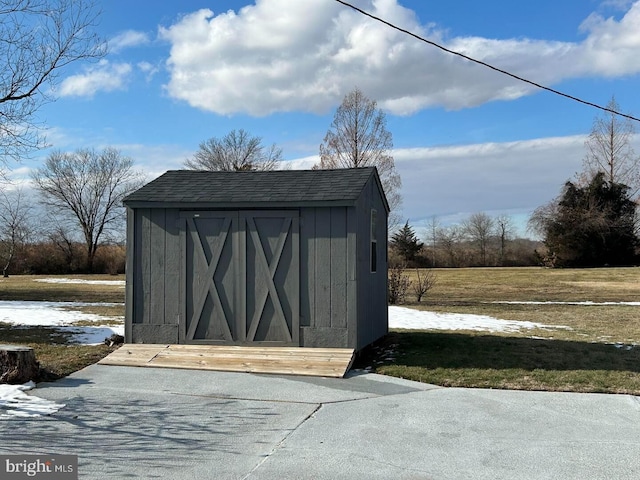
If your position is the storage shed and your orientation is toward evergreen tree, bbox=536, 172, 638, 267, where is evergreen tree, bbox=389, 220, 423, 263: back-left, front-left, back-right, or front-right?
front-left

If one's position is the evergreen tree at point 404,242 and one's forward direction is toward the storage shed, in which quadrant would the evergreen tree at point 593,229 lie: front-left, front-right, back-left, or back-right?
back-left

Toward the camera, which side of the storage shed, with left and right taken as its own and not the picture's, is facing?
front

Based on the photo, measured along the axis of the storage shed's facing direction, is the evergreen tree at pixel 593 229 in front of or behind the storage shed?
behind

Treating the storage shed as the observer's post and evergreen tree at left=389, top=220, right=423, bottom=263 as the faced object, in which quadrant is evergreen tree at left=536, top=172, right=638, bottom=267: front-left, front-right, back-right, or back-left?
front-right

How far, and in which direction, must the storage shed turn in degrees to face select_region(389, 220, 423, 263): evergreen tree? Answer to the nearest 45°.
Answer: approximately 180°
